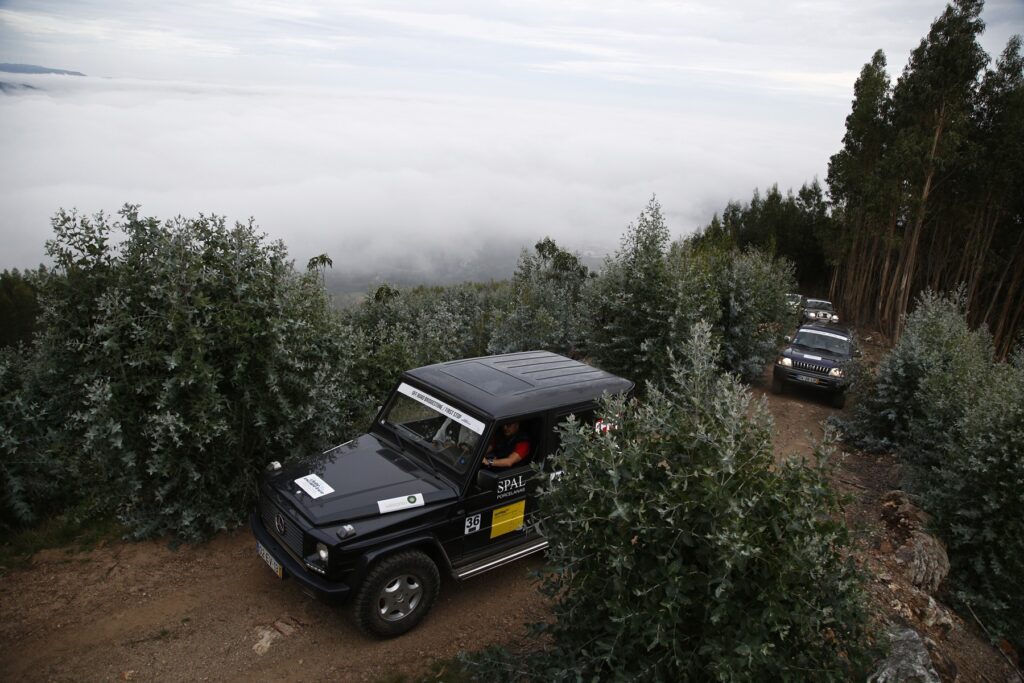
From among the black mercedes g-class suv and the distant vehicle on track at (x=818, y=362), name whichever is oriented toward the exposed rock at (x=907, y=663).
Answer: the distant vehicle on track

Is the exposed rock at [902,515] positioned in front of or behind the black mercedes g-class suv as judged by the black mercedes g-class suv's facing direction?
behind

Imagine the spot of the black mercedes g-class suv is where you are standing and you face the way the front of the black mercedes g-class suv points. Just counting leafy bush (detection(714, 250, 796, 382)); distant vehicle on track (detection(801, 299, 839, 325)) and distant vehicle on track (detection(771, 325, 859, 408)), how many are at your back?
3

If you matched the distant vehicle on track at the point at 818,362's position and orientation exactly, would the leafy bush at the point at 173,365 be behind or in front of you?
in front

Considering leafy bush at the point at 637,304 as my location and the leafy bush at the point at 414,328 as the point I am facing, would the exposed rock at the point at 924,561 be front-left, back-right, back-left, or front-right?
back-left

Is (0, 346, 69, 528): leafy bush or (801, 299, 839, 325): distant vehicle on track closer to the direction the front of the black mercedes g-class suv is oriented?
the leafy bush

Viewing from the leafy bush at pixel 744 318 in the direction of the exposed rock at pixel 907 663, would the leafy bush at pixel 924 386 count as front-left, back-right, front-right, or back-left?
front-left

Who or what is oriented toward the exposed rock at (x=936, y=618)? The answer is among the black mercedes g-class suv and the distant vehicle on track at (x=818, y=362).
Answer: the distant vehicle on track

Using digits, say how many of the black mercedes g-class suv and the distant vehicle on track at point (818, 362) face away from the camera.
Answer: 0

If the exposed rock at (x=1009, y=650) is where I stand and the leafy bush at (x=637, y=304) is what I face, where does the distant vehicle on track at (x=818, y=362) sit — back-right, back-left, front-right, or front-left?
front-right

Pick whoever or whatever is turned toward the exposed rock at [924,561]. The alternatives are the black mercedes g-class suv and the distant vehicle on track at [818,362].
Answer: the distant vehicle on track

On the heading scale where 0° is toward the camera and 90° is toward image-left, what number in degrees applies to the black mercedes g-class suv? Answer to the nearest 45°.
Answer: approximately 45°

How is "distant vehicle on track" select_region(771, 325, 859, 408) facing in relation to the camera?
toward the camera

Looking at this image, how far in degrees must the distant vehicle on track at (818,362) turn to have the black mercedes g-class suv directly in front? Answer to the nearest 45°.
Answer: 0° — it already faces it

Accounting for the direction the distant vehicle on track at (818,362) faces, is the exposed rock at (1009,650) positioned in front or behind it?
in front

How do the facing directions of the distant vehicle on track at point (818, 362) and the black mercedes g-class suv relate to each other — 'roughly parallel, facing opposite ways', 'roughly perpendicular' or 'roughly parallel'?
roughly parallel

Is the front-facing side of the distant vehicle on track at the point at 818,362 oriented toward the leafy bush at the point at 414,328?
no
